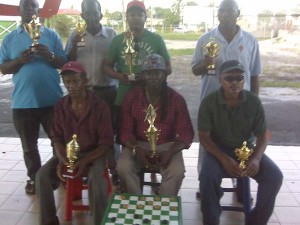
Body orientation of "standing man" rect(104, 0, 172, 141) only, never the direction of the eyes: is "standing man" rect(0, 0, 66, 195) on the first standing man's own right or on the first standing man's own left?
on the first standing man's own right

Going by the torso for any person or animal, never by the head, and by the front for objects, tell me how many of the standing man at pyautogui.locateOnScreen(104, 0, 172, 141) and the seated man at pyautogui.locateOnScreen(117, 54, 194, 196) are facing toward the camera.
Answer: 2

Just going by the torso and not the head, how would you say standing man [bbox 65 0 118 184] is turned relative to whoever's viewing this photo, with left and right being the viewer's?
facing the viewer

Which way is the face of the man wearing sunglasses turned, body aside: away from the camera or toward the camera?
toward the camera

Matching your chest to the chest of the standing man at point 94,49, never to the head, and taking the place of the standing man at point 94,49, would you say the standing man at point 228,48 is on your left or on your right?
on your left

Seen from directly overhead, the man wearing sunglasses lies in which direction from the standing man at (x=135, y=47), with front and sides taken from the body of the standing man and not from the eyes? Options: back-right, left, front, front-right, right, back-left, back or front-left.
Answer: front-left

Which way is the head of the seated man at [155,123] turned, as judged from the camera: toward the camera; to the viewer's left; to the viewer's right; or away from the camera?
toward the camera

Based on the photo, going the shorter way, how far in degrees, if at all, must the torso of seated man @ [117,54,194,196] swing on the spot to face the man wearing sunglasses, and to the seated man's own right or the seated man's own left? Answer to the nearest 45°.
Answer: approximately 90° to the seated man's own left

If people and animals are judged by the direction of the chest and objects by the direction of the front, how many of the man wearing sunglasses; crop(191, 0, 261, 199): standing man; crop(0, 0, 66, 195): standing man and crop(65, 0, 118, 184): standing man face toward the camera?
4

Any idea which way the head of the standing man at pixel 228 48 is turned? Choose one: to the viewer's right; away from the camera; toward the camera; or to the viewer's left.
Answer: toward the camera
